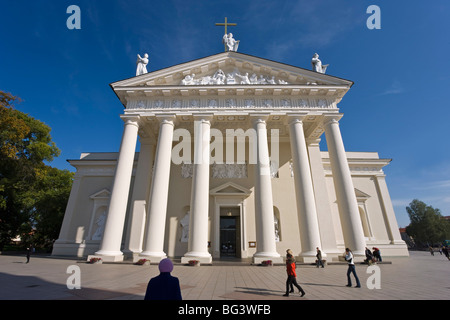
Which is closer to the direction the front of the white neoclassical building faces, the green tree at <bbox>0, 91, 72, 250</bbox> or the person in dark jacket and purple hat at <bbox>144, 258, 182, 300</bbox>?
the person in dark jacket and purple hat

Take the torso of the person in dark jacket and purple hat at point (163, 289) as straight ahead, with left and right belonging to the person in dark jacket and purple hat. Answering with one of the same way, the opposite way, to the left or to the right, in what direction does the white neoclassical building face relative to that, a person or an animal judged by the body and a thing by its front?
the opposite way

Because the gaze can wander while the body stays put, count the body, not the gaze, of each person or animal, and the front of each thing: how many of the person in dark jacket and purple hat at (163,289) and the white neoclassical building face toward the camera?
1

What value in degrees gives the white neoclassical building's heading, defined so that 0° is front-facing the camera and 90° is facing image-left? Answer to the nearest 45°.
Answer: approximately 0°

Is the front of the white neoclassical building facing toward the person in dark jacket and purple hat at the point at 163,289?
yes

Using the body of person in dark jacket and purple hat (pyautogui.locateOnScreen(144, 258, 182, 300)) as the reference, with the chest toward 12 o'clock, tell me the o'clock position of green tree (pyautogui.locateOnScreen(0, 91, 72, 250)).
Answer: The green tree is roughly at 11 o'clock from the person in dark jacket and purple hat.

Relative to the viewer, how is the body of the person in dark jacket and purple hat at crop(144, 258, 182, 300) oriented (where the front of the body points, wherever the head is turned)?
away from the camera
